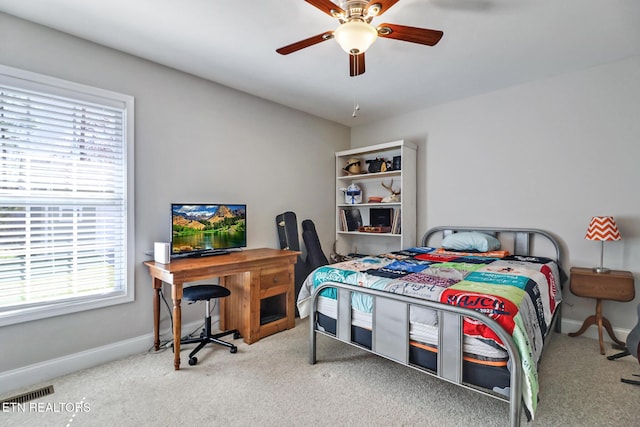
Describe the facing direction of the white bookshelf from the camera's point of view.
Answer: facing the viewer and to the left of the viewer

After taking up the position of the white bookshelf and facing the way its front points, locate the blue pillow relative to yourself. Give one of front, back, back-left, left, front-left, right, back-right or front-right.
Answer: left

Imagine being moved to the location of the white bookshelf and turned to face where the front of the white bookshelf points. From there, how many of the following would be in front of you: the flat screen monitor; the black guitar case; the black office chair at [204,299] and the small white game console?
4

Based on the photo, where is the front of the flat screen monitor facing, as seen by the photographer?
facing the viewer and to the right of the viewer

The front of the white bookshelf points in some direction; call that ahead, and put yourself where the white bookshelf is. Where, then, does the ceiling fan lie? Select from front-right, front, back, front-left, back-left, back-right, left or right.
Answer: front-left

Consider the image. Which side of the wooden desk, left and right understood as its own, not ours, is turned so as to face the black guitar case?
left

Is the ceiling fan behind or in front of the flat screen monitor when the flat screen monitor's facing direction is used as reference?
in front

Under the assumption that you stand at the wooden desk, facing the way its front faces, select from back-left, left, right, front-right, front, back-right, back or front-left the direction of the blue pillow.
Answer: front-left

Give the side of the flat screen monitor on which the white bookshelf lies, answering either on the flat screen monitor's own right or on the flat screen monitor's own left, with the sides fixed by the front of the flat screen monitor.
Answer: on the flat screen monitor's own left

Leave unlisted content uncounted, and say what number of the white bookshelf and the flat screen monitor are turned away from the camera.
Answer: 0
